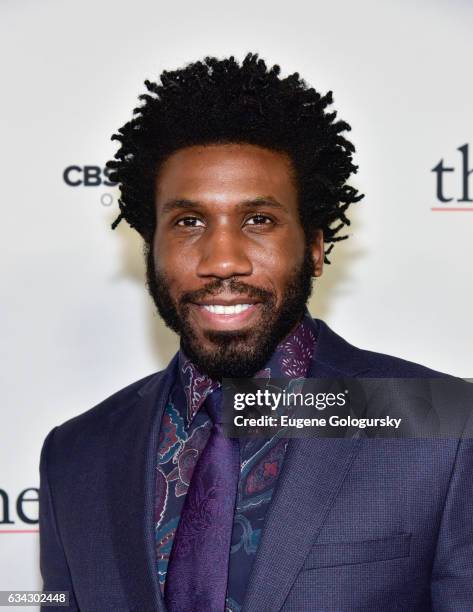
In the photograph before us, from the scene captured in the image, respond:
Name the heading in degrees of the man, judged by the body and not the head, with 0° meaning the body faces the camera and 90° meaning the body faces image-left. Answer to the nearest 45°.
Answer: approximately 45°
